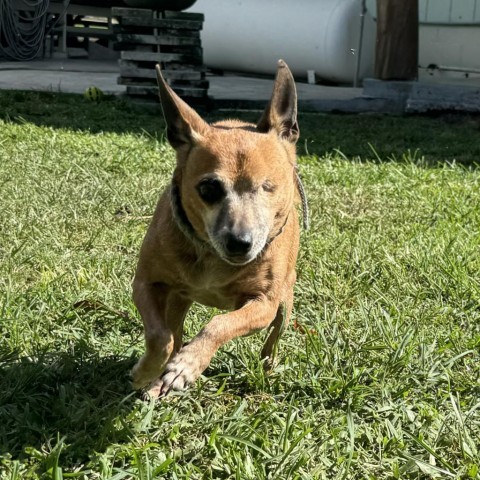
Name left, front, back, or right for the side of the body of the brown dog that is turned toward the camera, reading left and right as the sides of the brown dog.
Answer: front

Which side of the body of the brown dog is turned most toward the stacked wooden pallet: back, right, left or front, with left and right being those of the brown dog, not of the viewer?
back

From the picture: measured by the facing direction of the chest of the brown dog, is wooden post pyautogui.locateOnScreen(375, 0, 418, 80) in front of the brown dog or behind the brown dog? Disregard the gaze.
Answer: behind

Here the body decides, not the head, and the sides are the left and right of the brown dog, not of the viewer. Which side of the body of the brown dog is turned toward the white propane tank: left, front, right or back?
back
